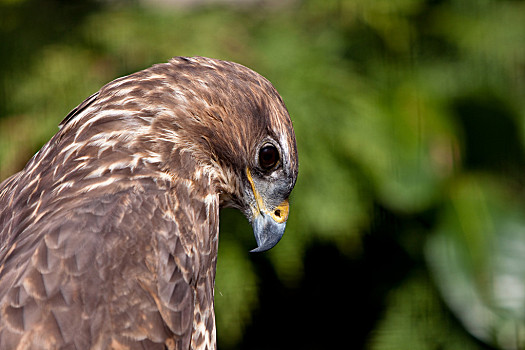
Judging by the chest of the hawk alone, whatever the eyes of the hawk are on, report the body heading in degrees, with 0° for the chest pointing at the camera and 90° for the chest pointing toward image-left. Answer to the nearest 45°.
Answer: approximately 270°
